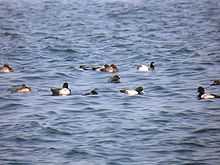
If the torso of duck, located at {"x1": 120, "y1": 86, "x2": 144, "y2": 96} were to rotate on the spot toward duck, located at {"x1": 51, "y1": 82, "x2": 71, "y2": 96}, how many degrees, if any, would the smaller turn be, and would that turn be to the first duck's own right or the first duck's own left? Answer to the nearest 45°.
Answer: approximately 180°

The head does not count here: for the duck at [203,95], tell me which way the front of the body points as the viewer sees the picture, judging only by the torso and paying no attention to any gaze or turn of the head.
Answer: to the viewer's left

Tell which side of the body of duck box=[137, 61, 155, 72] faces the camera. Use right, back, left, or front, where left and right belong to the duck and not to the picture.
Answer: right

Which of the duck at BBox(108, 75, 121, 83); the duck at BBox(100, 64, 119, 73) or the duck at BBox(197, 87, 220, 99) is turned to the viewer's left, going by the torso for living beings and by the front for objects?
the duck at BBox(197, 87, 220, 99)

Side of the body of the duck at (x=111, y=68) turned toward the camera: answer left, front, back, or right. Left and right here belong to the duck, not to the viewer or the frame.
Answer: right

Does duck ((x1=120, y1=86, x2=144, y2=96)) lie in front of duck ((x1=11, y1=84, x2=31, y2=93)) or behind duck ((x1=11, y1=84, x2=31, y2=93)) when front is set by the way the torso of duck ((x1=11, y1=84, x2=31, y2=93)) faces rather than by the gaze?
in front

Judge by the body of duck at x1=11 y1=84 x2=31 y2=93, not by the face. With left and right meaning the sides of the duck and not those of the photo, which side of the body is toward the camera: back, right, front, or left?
right

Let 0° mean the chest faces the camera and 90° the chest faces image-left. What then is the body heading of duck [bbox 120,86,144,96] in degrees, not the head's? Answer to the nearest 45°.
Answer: approximately 270°

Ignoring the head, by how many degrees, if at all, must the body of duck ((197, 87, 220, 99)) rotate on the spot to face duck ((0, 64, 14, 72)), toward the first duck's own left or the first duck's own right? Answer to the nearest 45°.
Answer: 0° — it already faces it
